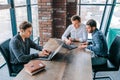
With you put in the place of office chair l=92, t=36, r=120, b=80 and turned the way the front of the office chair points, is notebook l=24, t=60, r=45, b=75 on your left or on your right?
on your left

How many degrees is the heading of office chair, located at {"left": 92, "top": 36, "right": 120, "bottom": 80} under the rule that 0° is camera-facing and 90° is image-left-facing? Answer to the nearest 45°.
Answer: approximately 90°

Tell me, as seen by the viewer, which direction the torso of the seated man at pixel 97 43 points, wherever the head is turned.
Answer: to the viewer's left
